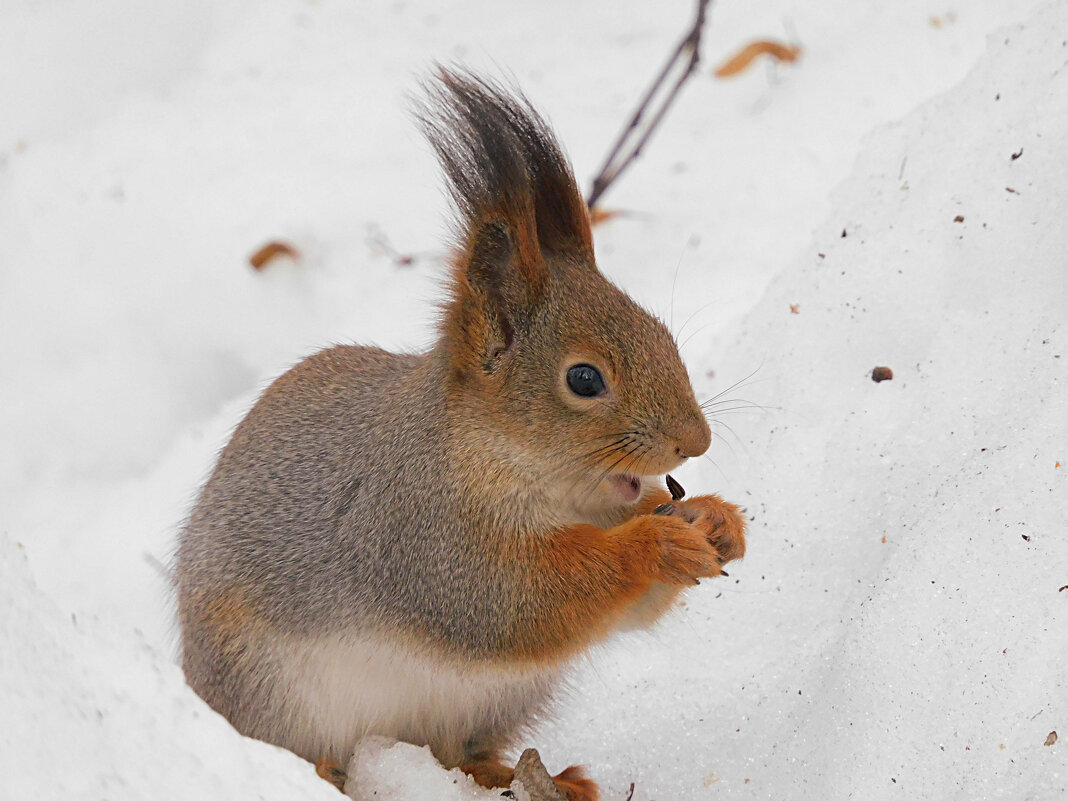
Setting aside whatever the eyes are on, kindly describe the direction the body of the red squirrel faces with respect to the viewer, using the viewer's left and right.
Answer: facing to the right of the viewer

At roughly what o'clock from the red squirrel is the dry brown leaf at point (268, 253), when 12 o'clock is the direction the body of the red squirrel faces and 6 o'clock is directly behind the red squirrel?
The dry brown leaf is roughly at 8 o'clock from the red squirrel.

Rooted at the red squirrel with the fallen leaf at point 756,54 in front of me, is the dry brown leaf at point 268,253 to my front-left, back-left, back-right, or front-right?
front-left

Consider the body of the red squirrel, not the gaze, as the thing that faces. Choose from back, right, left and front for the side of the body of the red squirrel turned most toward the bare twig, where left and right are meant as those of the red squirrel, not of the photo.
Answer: left

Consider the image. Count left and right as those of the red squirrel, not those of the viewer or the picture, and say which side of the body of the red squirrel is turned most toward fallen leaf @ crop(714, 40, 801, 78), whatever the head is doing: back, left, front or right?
left

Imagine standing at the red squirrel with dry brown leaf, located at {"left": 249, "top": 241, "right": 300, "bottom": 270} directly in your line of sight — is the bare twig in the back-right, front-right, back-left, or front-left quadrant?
front-right
